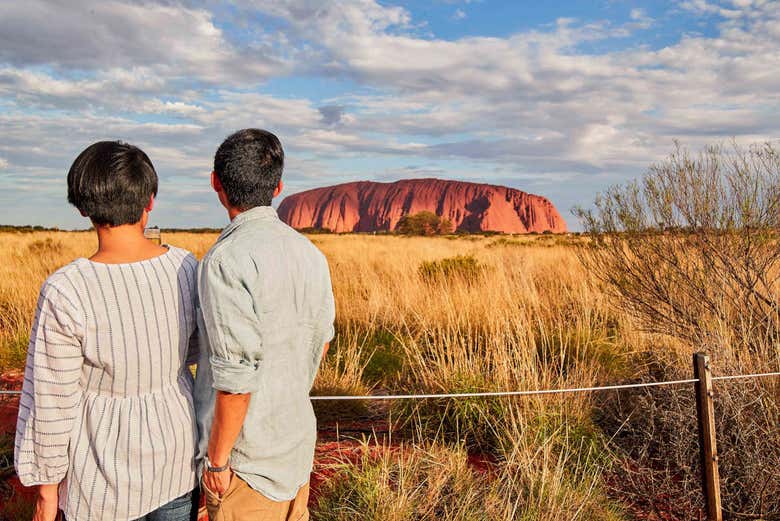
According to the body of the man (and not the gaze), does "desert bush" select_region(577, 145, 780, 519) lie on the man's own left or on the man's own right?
on the man's own right

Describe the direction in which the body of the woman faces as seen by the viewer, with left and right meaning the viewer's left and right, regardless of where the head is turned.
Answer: facing away from the viewer

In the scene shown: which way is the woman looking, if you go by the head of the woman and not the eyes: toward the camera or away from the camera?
away from the camera

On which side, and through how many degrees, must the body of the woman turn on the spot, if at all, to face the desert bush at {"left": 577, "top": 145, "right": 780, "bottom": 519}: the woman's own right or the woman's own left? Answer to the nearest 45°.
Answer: approximately 45° to the woman's own right

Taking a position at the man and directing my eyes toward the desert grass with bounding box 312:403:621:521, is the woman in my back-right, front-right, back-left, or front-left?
back-left

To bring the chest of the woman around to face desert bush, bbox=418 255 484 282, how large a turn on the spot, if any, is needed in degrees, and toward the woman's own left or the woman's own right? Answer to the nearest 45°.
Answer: approximately 45° to the woman's own right
